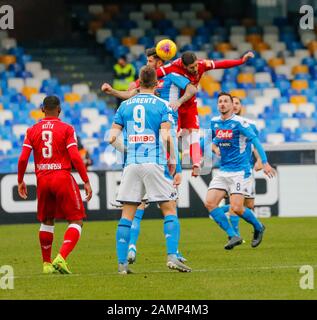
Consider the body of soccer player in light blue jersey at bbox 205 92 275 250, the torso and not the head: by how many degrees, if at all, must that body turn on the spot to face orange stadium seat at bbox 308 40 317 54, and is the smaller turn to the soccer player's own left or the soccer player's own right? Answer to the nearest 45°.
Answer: approximately 135° to the soccer player's own right

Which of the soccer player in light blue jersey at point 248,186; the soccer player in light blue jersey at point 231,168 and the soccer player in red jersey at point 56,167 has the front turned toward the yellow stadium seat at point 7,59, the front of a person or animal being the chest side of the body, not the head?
the soccer player in red jersey

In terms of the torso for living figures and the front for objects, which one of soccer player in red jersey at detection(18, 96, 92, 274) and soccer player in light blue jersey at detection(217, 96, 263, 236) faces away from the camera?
the soccer player in red jersey

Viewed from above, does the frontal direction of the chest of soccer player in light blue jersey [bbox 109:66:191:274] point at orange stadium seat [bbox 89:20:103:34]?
yes

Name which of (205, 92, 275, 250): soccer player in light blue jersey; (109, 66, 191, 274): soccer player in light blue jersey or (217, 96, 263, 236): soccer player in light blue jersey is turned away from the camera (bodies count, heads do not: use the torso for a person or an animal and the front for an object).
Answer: (109, 66, 191, 274): soccer player in light blue jersey

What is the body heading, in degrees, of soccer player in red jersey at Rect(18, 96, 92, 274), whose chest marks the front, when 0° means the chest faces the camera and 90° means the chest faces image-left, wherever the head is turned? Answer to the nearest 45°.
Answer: approximately 180°

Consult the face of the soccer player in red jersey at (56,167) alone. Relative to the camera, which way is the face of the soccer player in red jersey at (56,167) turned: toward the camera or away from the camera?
away from the camera

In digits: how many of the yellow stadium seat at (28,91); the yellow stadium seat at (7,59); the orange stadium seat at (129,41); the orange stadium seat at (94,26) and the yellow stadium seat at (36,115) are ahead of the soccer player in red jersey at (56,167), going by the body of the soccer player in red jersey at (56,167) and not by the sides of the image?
5

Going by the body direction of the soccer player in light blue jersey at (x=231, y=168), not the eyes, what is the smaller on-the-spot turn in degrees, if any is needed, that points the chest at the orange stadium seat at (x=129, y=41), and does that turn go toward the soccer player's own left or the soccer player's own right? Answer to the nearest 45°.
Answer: approximately 135° to the soccer player's own right

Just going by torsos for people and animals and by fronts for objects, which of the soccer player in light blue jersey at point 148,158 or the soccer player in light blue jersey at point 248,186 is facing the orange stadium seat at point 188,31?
the soccer player in light blue jersey at point 148,158

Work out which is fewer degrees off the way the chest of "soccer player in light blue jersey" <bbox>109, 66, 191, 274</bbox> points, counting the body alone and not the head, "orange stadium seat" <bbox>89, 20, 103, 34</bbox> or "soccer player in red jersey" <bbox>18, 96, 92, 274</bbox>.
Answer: the orange stadium seat

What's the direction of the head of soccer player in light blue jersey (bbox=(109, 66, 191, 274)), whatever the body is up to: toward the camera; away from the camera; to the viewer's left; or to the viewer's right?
away from the camera

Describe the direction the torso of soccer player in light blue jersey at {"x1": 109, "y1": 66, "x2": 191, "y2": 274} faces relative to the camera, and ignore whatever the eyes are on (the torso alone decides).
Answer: away from the camera

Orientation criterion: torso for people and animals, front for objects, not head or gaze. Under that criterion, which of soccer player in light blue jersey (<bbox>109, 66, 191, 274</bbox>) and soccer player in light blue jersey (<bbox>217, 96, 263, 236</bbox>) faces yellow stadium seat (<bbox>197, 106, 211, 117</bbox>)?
soccer player in light blue jersey (<bbox>109, 66, 191, 274</bbox>)

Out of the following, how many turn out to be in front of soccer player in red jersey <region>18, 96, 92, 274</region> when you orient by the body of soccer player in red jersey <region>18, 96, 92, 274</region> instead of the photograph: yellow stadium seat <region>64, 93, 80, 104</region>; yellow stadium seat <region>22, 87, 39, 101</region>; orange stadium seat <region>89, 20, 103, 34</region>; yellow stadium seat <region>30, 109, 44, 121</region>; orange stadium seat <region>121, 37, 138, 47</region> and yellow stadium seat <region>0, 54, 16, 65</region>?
6
